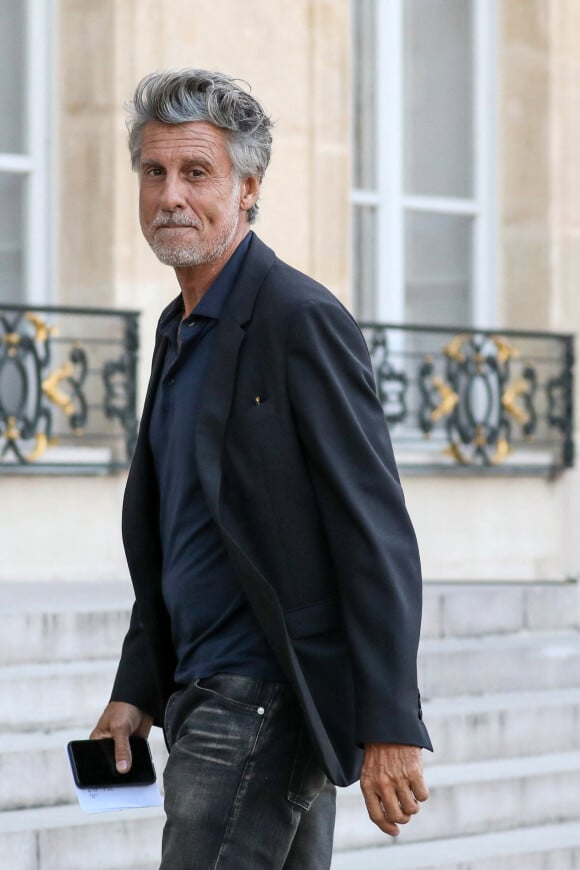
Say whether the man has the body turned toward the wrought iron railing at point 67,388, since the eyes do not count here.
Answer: no

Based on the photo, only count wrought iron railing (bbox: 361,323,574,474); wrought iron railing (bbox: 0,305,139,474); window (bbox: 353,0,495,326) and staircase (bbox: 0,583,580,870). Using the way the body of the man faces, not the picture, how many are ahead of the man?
0

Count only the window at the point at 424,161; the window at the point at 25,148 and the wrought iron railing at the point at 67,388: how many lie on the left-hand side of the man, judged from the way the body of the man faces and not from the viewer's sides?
0

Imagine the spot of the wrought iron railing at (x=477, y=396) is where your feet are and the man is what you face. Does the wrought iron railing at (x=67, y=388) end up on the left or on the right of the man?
right

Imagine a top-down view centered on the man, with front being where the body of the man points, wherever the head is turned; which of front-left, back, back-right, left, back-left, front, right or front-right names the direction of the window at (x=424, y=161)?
back-right

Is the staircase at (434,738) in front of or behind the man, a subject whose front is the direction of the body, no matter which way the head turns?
behind

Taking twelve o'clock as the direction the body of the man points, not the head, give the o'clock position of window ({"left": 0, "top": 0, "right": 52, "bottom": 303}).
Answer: The window is roughly at 4 o'clock from the man.

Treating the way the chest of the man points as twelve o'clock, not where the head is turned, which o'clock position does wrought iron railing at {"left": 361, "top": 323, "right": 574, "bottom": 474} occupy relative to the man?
The wrought iron railing is roughly at 5 o'clock from the man.

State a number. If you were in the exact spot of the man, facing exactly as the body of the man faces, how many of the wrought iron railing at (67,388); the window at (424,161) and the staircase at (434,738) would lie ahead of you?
0
